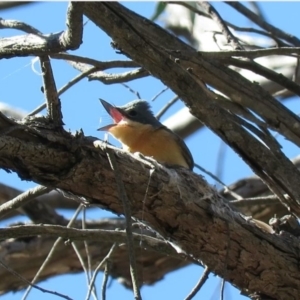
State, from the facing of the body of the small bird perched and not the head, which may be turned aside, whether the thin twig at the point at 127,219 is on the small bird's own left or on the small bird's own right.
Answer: on the small bird's own left

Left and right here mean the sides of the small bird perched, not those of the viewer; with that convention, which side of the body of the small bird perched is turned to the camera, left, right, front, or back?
left

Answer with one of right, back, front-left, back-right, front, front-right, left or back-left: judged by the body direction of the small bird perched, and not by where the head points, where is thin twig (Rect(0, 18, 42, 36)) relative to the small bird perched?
front-right
